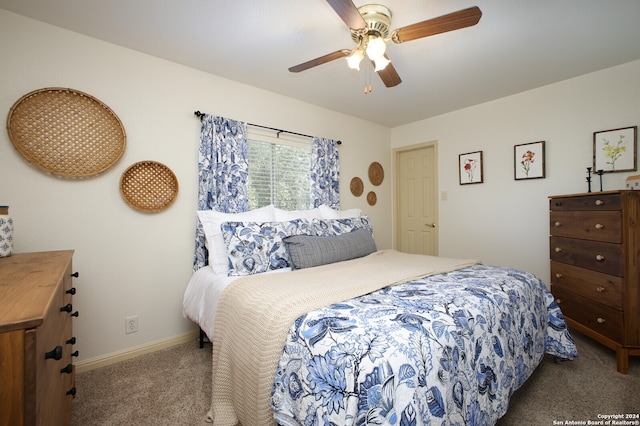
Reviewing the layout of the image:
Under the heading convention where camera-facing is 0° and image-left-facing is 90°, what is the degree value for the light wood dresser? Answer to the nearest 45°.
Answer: approximately 270°

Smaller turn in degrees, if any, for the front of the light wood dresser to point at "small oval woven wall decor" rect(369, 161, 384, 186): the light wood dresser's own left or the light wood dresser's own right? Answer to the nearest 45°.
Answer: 0° — it already faces it

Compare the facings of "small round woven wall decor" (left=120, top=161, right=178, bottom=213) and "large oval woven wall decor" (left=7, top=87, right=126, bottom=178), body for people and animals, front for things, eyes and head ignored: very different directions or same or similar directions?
same or similar directions

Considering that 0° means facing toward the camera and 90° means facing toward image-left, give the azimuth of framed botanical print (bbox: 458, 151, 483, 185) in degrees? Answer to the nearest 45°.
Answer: approximately 45°

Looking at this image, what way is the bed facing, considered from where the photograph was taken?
facing the viewer and to the right of the viewer

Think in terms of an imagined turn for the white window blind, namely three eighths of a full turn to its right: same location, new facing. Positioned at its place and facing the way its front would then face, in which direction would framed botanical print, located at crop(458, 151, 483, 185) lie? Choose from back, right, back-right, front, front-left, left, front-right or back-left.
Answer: back

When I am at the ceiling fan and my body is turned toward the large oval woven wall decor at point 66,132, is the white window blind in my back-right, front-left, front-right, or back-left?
front-right

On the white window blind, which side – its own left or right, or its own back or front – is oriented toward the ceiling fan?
front
